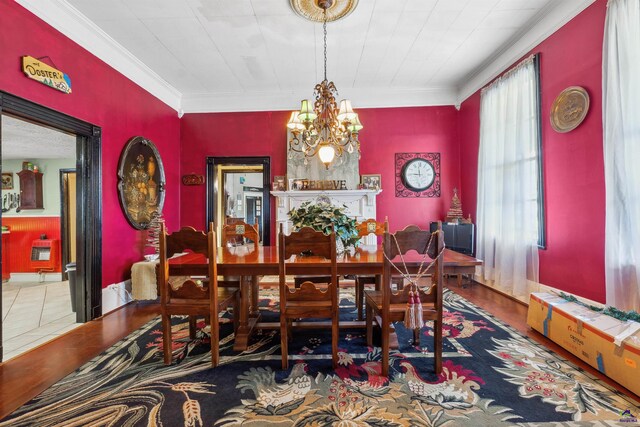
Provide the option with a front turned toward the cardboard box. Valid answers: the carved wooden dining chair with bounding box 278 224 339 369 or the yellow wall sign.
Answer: the yellow wall sign

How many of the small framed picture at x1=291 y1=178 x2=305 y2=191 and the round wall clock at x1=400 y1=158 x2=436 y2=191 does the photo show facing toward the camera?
2

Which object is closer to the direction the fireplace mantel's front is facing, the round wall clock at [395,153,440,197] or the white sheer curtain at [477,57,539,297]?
the white sheer curtain

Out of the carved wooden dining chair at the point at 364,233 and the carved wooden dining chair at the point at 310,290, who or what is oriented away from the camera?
the carved wooden dining chair at the point at 310,290

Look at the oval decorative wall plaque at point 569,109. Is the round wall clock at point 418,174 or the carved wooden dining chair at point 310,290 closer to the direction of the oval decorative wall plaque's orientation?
the carved wooden dining chair

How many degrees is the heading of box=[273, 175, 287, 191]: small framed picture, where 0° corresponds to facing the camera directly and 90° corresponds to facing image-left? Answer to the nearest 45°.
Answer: approximately 0°

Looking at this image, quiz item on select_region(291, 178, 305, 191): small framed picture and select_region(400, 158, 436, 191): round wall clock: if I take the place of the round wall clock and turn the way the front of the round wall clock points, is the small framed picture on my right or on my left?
on my right

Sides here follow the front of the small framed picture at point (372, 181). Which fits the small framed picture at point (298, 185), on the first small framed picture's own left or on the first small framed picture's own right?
on the first small framed picture's own right

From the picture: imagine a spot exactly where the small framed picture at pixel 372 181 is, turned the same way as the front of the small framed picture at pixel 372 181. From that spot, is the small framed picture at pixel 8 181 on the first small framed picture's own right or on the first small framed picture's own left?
on the first small framed picture's own right

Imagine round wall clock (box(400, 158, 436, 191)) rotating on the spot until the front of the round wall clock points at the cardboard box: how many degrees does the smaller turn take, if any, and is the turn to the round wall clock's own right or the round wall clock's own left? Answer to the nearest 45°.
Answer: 0° — it already faces it
